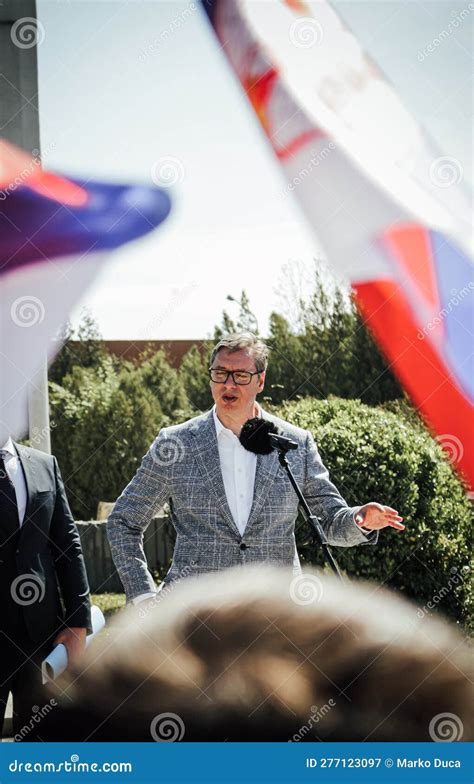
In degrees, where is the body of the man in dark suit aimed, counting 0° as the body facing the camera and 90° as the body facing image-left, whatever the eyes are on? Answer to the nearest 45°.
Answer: approximately 0°

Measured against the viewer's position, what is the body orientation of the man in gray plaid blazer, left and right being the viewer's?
facing the viewer

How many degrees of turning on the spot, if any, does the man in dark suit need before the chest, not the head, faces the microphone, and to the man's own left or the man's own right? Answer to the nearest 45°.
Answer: approximately 45° to the man's own left

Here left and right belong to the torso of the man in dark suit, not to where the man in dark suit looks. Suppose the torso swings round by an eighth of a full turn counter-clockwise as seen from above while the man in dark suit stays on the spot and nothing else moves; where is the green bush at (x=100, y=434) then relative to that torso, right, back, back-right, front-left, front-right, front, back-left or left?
back-left

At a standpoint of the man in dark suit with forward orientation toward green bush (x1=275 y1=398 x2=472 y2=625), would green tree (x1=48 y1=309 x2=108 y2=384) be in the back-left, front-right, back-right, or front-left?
front-left

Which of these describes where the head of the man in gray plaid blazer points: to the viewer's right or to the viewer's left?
to the viewer's left

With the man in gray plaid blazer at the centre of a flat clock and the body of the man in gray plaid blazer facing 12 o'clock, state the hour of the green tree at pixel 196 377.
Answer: The green tree is roughly at 6 o'clock from the man in gray plaid blazer.

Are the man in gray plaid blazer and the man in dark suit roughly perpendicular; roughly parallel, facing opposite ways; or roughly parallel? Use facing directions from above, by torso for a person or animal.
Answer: roughly parallel

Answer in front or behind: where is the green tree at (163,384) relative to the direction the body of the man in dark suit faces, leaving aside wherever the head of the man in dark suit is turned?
behind

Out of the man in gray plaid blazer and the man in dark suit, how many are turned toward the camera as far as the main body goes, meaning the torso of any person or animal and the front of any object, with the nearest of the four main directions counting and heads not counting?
2
